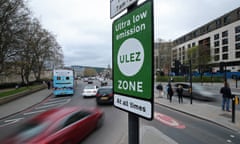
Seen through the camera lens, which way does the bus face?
facing away from the viewer

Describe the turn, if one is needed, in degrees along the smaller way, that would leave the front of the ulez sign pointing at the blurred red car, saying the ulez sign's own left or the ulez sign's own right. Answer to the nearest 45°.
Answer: approximately 90° to the ulez sign's own right

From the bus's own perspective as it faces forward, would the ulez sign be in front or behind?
behind

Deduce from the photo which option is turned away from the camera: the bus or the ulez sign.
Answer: the bus

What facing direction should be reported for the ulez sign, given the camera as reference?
facing the viewer and to the left of the viewer

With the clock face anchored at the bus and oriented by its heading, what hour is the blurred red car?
The blurred red car is roughly at 6 o'clock from the bus.
